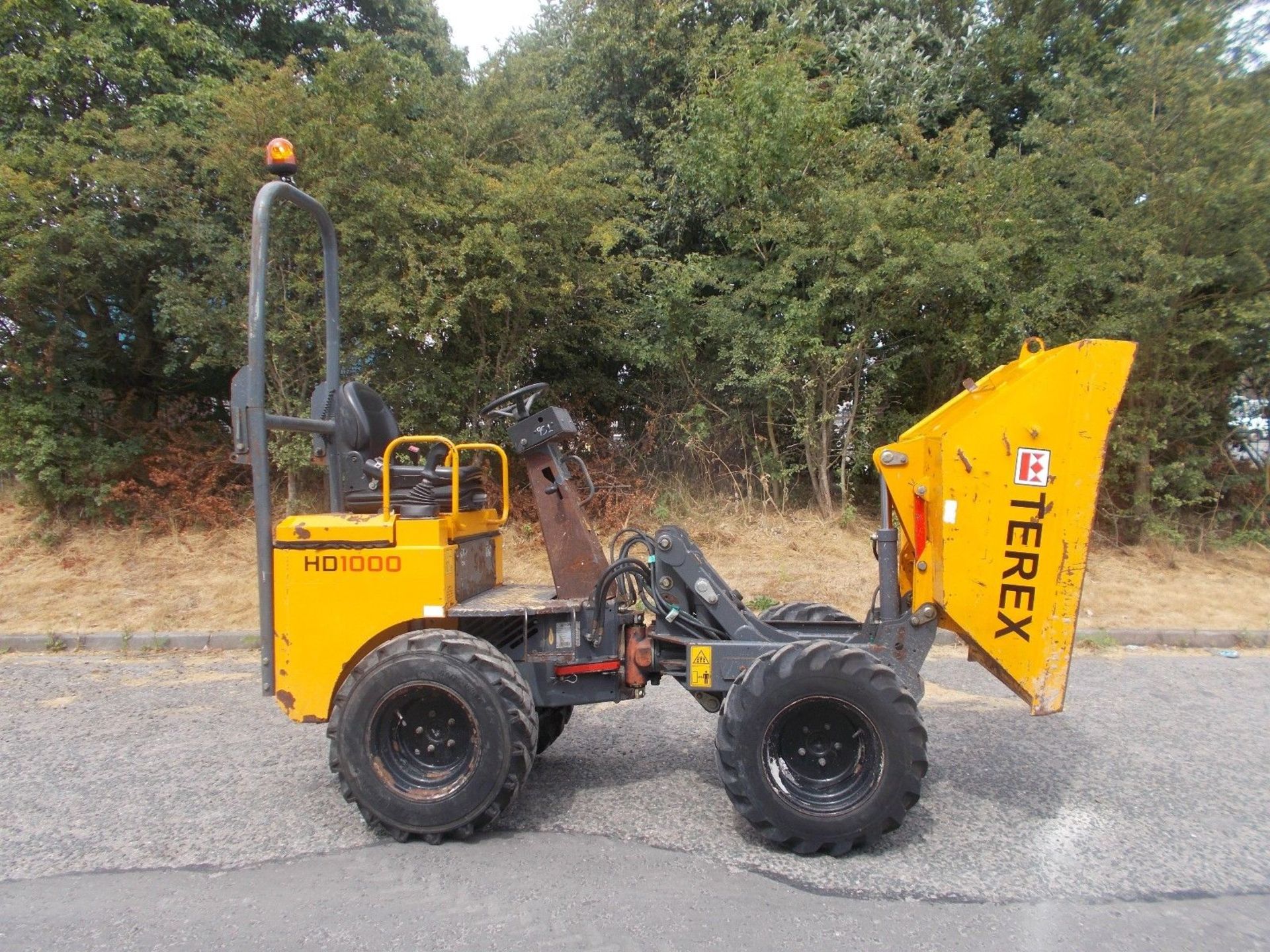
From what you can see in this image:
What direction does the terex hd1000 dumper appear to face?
to the viewer's right
